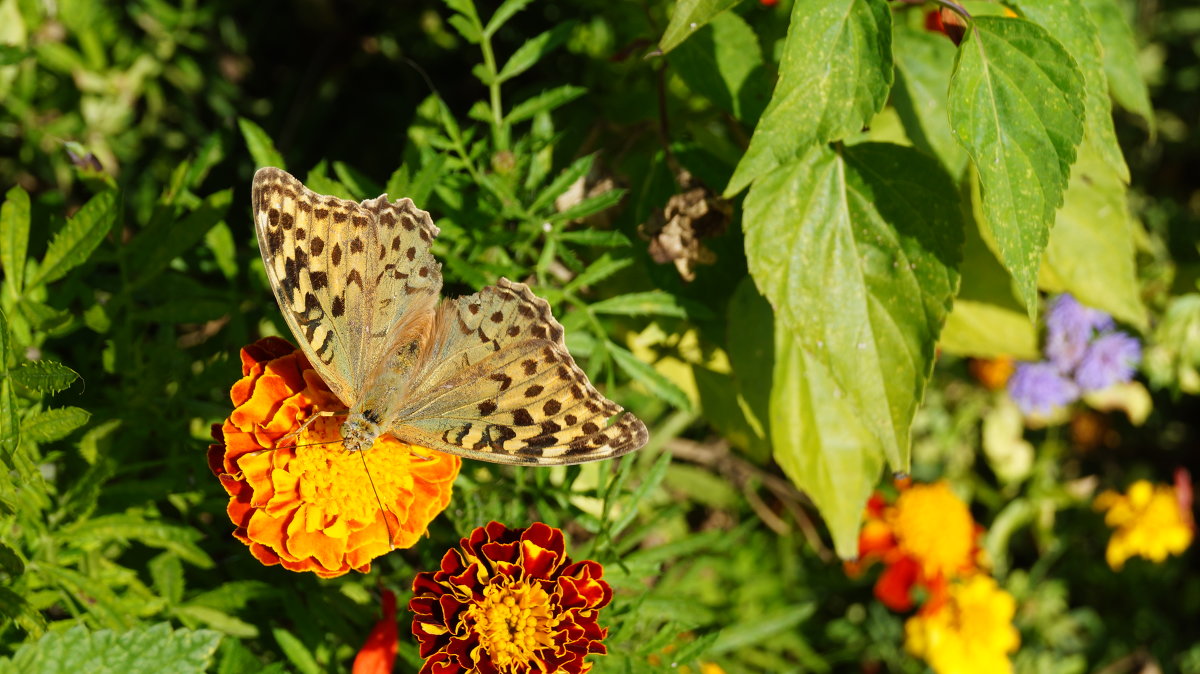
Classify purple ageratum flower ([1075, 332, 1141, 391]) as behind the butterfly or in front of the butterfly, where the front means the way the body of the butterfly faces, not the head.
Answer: behind

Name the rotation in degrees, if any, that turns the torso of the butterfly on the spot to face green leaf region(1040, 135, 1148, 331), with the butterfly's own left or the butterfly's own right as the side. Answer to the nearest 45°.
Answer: approximately 135° to the butterfly's own left

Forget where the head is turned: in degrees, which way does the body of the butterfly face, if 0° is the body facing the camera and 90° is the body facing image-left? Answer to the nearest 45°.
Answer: approximately 45°
